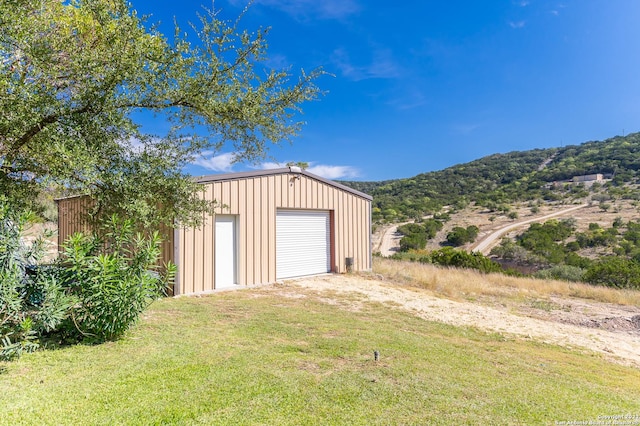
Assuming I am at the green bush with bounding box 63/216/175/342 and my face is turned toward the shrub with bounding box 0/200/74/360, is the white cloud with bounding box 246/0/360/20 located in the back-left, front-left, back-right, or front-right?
back-right

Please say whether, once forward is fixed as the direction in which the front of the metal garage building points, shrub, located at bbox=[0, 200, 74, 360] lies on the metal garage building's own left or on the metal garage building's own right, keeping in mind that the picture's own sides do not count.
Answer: on the metal garage building's own right

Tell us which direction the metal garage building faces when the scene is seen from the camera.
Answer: facing the viewer and to the right of the viewer

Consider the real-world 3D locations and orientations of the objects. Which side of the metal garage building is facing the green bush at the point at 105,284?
right

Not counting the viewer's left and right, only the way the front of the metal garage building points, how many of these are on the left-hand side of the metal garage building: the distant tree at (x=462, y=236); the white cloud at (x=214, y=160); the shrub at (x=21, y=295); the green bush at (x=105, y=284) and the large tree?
1
